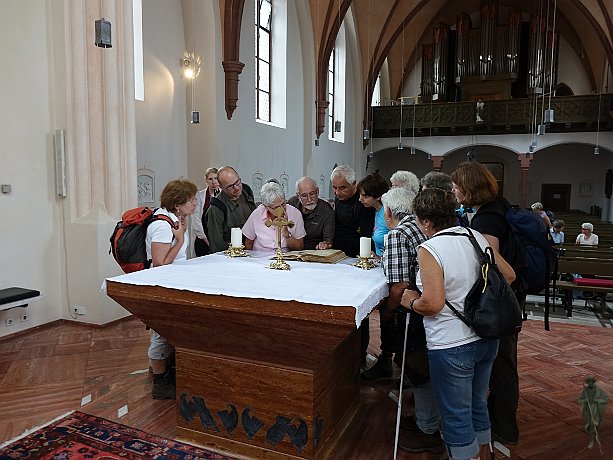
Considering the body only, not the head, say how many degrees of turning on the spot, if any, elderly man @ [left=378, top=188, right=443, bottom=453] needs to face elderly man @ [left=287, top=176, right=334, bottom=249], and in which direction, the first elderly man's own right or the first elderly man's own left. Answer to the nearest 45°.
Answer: approximately 45° to the first elderly man's own right

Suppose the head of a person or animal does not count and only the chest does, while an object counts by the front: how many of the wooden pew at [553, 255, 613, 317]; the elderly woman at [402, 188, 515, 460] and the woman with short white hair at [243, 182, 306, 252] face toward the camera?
2

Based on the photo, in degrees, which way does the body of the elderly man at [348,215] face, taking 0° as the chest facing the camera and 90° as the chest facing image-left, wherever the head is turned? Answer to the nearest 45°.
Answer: approximately 45°

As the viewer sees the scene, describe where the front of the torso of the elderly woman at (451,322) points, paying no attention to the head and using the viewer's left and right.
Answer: facing away from the viewer and to the left of the viewer

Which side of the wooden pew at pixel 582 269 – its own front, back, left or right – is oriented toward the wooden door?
back

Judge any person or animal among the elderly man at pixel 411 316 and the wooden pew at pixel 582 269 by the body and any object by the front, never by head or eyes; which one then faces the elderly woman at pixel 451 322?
the wooden pew

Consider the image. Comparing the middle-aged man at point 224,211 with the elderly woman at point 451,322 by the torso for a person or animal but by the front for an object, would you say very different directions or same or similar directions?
very different directions

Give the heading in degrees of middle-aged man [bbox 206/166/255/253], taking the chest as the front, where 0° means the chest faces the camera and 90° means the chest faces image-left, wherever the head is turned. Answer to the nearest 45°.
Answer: approximately 315°

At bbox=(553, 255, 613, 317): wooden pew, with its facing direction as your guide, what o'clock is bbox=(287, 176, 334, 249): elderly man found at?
The elderly man is roughly at 1 o'clock from the wooden pew.
